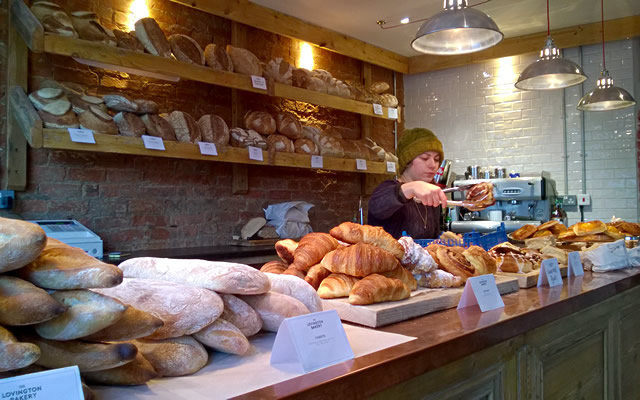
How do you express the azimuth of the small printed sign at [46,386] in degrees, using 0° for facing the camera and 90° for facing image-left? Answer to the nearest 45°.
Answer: approximately 0°

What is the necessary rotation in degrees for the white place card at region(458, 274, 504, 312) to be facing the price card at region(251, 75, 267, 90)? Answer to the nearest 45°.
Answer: approximately 180°

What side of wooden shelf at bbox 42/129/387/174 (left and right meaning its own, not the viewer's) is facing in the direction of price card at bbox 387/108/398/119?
left

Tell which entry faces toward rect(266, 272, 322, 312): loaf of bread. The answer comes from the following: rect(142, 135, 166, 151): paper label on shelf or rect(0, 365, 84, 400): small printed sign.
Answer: the paper label on shelf

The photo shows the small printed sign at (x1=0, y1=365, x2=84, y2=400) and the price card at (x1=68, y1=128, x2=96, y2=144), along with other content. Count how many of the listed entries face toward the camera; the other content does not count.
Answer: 2

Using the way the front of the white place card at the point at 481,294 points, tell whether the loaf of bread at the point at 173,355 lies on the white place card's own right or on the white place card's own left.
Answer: on the white place card's own right

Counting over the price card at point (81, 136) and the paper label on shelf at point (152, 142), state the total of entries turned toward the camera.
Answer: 2

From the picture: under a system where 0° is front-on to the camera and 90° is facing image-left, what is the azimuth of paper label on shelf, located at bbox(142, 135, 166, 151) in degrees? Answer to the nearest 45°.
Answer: approximately 0°

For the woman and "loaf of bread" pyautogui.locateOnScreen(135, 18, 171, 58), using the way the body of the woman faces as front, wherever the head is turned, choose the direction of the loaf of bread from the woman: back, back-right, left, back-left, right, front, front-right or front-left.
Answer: back-right
